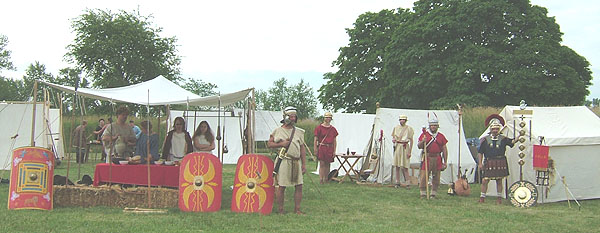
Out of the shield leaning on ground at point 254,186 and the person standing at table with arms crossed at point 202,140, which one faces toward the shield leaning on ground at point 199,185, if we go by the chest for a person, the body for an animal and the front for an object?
the person standing at table with arms crossed

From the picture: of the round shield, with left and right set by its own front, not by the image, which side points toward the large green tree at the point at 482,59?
back

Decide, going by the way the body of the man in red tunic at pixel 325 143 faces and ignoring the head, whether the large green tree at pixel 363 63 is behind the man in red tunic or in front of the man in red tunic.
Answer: behind

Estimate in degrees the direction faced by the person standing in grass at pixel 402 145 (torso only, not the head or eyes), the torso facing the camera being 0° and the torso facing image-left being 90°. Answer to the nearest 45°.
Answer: approximately 0°

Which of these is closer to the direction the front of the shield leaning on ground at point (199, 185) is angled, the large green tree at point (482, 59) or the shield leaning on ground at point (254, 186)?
the shield leaning on ground

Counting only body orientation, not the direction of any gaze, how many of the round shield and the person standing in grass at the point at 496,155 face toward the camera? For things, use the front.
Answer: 2

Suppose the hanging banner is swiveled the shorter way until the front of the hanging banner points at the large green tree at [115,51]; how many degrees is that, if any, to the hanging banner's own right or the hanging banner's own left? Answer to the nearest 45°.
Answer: approximately 135° to the hanging banner's own right

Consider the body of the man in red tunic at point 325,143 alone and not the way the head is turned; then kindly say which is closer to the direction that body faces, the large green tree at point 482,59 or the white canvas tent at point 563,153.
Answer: the white canvas tent
